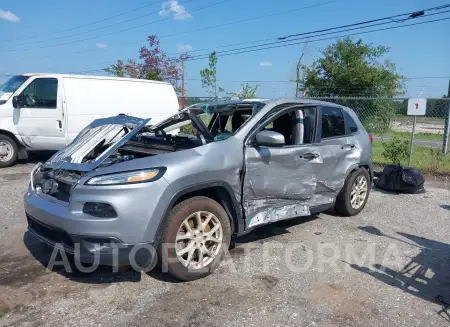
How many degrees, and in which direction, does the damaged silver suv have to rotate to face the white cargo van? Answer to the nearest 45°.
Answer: approximately 90° to its right

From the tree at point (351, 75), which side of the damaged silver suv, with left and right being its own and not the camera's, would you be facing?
back

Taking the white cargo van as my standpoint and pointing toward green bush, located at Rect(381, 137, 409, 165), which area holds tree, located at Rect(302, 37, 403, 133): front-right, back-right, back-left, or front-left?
front-left

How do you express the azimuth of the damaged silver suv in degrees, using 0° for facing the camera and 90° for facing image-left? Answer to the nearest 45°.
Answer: approximately 45°

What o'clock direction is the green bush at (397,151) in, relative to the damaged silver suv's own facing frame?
The green bush is roughly at 6 o'clock from the damaged silver suv.

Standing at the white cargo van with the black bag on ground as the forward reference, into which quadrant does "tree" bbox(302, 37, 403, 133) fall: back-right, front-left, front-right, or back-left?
front-left

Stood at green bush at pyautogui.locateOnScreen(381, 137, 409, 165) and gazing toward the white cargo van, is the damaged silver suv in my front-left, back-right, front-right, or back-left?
front-left

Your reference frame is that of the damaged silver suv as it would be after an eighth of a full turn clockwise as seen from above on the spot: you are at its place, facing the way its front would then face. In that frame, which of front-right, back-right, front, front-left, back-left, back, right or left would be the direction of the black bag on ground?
back-right
